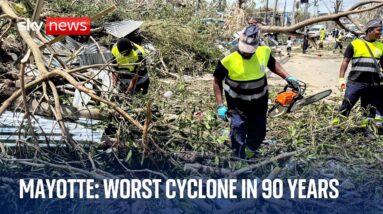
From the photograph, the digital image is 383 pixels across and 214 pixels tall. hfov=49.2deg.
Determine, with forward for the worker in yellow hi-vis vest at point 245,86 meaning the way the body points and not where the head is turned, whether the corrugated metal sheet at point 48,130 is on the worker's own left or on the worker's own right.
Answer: on the worker's own right

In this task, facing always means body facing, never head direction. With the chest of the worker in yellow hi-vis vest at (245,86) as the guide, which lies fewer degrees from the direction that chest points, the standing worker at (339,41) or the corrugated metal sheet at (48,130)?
the corrugated metal sheet

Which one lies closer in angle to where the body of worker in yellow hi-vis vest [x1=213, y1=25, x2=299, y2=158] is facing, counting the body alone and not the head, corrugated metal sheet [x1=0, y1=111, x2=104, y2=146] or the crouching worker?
the corrugated metal sheet

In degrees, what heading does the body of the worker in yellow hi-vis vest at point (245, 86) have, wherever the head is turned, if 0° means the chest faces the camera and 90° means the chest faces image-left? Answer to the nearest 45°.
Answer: approximately 0°

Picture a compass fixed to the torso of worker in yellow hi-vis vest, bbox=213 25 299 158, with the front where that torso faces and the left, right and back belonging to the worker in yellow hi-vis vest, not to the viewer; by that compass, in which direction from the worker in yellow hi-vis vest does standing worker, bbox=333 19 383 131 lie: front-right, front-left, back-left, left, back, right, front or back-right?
back-left

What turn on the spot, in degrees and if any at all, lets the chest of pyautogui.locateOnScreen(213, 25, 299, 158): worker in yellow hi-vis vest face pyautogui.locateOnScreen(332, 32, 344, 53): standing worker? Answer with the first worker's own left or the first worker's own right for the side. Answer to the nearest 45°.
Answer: approximately 180°

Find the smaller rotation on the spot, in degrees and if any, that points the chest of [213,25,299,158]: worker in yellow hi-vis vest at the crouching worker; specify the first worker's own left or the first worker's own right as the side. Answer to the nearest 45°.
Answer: approximately 135° to the first worker's own right

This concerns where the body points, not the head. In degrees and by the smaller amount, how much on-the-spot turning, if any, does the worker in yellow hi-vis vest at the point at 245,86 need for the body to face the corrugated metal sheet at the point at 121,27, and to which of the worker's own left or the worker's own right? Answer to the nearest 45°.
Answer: approximately 135° to the worker's own right
